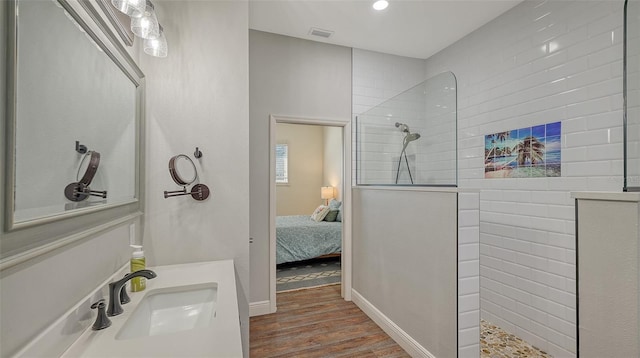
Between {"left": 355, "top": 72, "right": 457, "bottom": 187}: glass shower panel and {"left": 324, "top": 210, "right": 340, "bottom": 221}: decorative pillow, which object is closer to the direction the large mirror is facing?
the glass shower panel

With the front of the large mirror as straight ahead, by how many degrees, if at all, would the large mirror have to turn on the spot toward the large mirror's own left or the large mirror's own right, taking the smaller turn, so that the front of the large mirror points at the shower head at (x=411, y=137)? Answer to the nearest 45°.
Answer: approximately 45° to the large mirror's own left

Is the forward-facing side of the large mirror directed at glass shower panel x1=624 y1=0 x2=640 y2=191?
yes

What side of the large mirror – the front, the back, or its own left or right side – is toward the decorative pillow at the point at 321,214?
left

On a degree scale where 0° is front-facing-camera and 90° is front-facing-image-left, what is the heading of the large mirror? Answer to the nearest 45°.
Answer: approximately 315°

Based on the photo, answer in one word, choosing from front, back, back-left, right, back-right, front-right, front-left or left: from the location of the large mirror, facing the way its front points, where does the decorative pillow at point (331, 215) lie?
left

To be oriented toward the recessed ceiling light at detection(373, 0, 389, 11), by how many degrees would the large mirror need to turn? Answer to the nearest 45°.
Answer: approximately 45° to its left

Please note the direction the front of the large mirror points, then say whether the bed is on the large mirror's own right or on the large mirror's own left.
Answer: on the large mirror's own left

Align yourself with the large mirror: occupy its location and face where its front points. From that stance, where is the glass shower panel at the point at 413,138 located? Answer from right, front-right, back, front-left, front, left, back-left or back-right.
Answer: front-left
